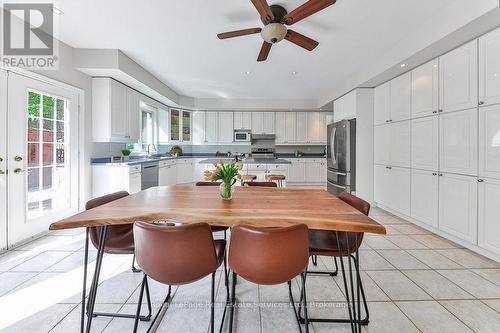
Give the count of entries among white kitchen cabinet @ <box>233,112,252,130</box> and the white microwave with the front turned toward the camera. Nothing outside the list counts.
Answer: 2

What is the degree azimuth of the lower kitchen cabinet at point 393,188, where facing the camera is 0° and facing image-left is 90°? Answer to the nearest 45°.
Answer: approximately 45°

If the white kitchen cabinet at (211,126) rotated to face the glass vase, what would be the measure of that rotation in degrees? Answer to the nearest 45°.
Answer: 0° — it already faces it

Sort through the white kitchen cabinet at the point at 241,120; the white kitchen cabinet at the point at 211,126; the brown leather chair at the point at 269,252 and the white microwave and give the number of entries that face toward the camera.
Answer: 3

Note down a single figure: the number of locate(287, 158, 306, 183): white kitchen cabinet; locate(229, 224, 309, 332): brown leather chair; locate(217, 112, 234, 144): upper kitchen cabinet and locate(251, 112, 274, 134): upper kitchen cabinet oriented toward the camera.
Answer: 3

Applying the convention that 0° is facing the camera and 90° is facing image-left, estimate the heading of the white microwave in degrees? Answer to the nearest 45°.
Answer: approximately 0°

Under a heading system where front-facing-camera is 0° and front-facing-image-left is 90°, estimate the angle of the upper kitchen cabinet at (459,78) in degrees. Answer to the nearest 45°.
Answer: approximately 45°
